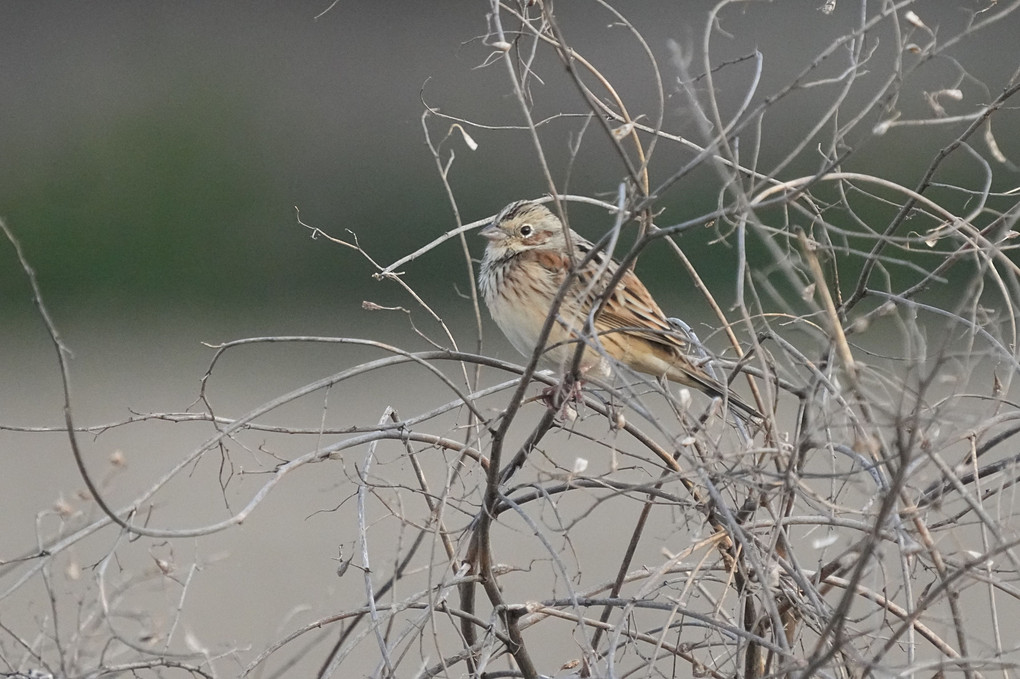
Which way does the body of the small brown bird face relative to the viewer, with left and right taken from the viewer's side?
facing to the left of the viewer
